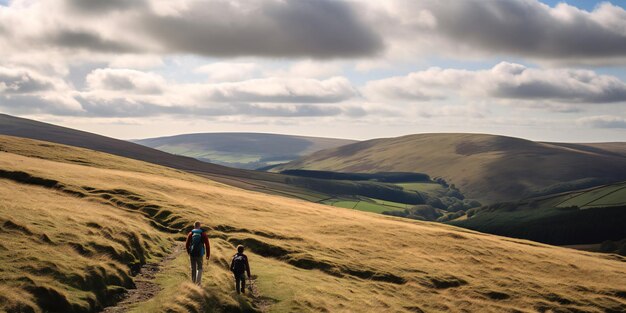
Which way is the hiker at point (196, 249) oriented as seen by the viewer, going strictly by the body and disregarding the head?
away from the camera

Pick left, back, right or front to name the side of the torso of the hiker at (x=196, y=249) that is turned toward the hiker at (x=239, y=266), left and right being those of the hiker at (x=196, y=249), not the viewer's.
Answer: right
